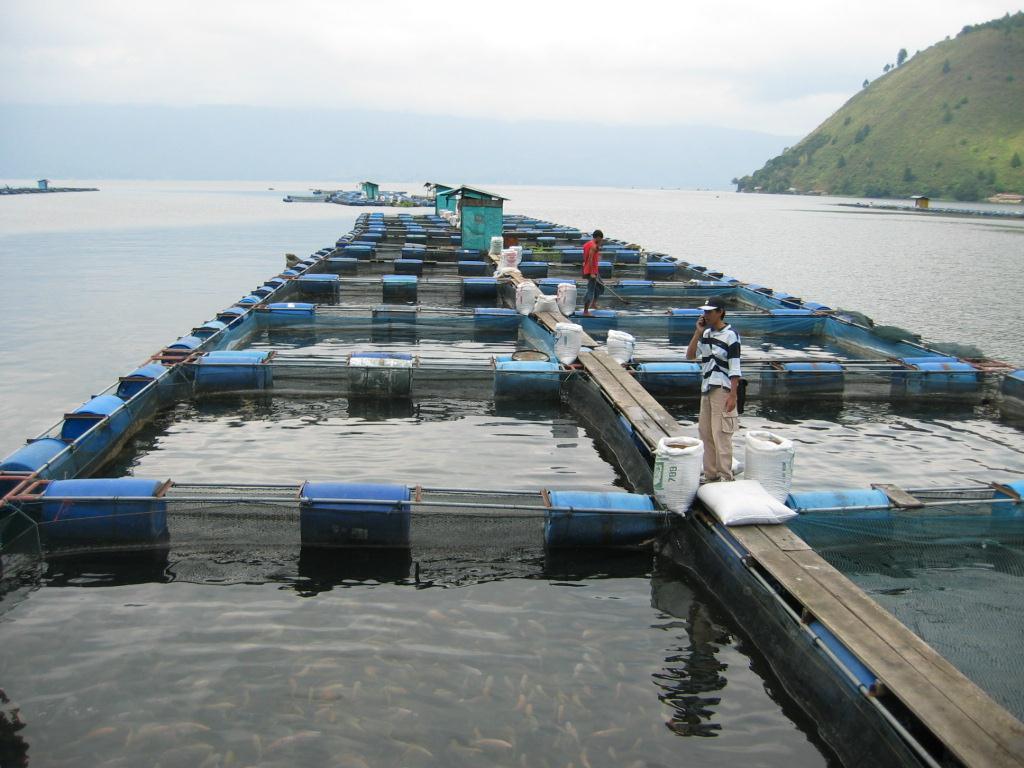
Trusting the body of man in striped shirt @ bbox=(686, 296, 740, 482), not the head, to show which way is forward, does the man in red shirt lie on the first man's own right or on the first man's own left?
on the first man's own right

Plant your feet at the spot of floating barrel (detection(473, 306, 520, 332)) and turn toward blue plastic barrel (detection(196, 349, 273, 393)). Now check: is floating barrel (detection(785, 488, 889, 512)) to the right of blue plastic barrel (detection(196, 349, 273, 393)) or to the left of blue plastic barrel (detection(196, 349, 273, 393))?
left

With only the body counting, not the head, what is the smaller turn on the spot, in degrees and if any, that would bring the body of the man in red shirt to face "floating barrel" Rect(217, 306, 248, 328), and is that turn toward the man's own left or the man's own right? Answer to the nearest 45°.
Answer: approximately 180°

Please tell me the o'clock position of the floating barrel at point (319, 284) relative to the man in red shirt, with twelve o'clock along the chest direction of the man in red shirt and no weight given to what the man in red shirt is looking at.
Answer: The floating barrel is roughly at 7 o'clock from the man in red shirt.

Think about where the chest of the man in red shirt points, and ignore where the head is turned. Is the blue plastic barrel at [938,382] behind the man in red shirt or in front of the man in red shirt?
in front

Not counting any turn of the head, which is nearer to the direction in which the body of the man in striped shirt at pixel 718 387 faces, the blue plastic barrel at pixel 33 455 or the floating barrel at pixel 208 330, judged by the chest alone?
the blue plastic barrel

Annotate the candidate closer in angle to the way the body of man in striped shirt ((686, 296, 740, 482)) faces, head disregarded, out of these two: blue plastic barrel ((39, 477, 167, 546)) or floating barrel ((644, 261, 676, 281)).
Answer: the blue plastic barrel

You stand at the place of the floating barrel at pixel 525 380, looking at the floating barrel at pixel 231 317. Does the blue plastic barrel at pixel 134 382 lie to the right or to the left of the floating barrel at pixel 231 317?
left

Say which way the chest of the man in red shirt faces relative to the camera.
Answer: to the viewer's right

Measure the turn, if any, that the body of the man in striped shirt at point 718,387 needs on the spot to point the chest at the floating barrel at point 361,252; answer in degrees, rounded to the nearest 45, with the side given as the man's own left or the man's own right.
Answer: approximately 90° to the man's own right

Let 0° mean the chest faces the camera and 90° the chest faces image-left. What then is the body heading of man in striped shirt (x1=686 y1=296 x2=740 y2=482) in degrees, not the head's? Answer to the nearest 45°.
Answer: approximately 45°

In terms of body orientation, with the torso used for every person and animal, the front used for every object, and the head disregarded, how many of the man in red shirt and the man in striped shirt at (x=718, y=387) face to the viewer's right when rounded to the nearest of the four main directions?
1

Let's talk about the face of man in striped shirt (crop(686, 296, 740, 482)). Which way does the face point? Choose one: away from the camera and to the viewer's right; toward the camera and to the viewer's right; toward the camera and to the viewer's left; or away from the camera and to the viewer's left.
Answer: toward the camera and to the viewer's left
